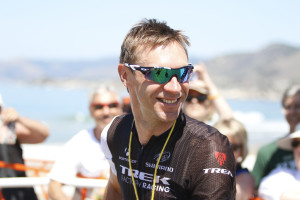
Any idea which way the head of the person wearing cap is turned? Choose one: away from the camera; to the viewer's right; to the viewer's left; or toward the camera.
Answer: toward the camera

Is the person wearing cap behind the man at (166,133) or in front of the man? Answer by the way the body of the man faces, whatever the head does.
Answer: behind

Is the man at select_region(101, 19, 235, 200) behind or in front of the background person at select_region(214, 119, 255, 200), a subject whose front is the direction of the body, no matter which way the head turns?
in front

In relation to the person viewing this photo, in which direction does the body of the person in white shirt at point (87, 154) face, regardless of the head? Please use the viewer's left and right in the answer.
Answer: facing the viewer and to the right of the viewer

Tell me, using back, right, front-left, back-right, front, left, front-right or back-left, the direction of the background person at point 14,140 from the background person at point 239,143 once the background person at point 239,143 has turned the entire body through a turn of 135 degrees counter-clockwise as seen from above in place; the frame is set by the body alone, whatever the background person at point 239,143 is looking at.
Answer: back

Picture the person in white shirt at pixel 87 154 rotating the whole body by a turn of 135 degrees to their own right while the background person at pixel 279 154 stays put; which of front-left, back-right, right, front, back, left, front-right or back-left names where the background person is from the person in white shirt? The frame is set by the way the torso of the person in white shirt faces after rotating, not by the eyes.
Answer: back

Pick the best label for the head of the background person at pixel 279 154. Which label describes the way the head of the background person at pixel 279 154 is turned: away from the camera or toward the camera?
toward the camera

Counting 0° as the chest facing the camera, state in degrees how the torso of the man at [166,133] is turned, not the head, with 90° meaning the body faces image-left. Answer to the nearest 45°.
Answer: approximately 45°

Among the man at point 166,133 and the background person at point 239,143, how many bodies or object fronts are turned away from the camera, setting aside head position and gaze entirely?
0

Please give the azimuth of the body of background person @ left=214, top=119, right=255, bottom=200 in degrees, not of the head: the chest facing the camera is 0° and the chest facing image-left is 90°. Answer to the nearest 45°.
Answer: approximately 45°

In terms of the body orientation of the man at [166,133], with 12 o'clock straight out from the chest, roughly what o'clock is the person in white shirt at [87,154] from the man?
The person in white shirt is roughly at 4 o'clock from the man.
